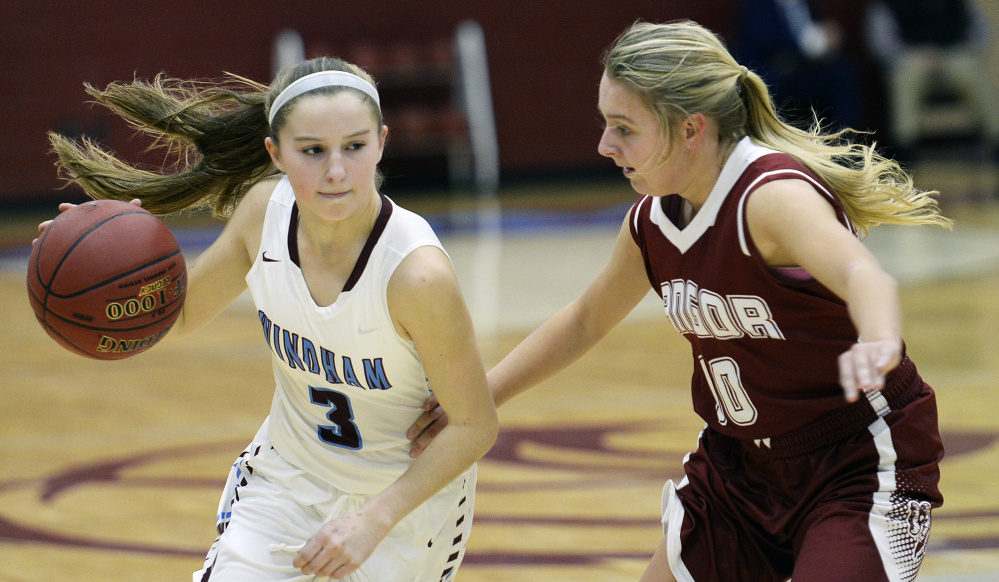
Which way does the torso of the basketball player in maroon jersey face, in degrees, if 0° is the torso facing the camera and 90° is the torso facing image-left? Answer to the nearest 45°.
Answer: approximately 45°

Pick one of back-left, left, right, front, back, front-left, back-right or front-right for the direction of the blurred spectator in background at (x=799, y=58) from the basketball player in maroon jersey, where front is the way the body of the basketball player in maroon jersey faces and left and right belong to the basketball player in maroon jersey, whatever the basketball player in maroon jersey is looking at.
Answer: back-right

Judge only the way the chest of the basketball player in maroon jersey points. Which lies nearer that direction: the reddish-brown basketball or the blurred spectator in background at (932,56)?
the reddish-brown basketball

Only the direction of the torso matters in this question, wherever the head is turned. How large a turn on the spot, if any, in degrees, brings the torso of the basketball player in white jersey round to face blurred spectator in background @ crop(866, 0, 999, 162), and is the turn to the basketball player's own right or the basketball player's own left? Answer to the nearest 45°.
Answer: approximately 135° to the basketball player's own left

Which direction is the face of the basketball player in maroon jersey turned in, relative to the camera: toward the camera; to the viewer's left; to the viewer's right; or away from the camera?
to the viewer's left

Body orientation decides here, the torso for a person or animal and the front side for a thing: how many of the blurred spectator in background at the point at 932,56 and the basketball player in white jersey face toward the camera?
2

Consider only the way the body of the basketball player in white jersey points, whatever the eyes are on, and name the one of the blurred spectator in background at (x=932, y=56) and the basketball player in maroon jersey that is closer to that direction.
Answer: the basketball player in maroon jersey

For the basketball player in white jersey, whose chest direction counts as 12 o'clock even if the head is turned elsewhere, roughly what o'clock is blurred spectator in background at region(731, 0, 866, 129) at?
The blurred spectator in background is roughly at 7 o'clock from the basketball player in white jersey.

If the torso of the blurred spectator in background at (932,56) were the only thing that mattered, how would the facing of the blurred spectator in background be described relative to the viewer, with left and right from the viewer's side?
facing the viewer

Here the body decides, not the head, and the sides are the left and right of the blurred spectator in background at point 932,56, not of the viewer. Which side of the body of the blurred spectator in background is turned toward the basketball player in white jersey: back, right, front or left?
front

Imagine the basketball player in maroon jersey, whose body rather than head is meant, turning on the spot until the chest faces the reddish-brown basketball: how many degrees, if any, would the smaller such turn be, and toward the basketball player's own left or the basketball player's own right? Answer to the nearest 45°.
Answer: approximately 45° to the basketball player's own right

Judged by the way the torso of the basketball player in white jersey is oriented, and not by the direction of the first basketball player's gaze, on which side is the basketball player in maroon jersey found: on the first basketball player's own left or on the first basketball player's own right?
on the first basketball player's own left

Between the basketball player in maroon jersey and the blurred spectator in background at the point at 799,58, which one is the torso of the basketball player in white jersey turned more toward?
the basketball player in maroon jersey

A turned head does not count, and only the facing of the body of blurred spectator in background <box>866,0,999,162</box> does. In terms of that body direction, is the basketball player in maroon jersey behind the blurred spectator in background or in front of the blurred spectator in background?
in front
